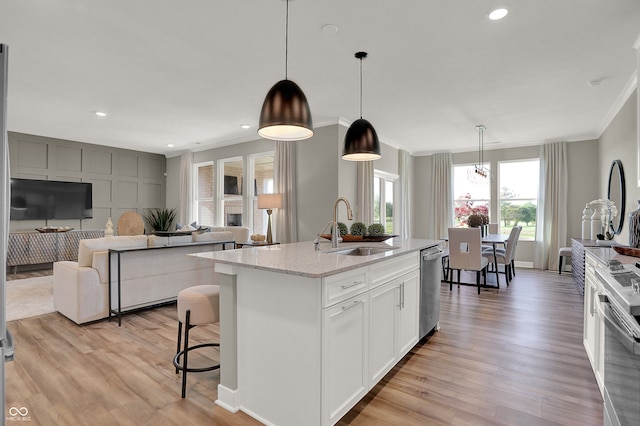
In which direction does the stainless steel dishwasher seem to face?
to the viewer's right

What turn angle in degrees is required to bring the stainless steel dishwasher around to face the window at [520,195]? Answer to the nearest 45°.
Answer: approximately 90° to its left

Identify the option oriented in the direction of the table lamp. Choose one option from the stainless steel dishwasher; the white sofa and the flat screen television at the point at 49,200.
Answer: the flat screen television

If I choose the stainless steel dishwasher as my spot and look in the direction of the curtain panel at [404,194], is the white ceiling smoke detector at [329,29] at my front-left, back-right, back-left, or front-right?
back-left

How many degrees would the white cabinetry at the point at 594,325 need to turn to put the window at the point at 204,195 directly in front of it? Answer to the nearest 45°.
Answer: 0° — it already faces it

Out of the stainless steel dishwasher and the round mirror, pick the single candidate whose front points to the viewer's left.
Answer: the round mirror

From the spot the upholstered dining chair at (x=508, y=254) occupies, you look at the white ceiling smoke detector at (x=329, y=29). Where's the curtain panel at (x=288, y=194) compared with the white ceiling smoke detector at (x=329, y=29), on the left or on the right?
right

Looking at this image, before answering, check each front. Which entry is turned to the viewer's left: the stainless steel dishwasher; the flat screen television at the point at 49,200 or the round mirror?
the round mirror

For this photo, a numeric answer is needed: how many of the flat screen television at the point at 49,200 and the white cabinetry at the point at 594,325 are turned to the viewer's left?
1

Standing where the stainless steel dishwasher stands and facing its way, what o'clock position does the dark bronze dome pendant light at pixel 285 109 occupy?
The dark bronze dome pendant light is roughly at 4 o'clock from the stainless steel dishwasher.

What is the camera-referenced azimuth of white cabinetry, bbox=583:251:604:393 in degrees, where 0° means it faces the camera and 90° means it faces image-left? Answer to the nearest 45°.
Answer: approximately 90°

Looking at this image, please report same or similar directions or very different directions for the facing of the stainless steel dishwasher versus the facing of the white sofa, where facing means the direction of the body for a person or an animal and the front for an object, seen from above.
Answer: very different directions

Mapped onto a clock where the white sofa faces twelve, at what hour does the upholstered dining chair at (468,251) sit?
The upholstered dining chair is roughly at 5 o'clock from the white sofa.

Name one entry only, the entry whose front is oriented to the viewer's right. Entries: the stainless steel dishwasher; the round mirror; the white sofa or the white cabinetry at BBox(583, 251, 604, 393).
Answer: the stainless steel dishwasher

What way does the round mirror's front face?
to the viewer's left

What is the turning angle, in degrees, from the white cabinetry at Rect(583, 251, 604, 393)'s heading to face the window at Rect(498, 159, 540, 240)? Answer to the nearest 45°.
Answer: approximately 90° to its right

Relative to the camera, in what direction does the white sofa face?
facing away from the viewer and to the left of the viewer
